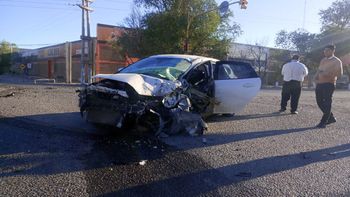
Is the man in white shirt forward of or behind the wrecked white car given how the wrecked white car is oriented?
behind

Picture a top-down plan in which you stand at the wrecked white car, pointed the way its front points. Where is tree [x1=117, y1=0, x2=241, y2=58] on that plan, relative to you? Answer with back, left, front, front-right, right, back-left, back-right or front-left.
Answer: back-right

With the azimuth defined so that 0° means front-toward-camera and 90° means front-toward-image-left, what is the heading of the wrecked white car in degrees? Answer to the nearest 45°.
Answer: approximately 45°
